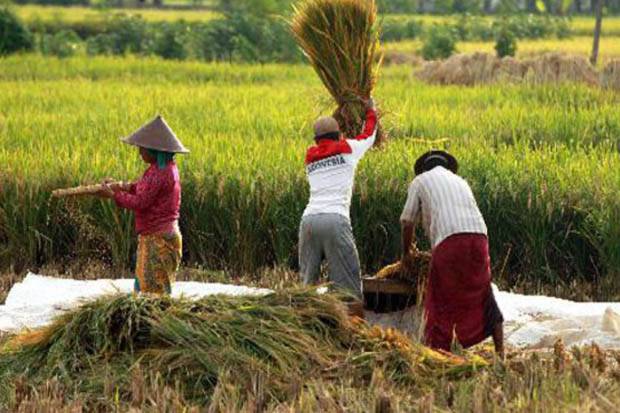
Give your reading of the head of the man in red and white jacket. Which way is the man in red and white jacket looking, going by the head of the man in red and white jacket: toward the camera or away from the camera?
away from the camera

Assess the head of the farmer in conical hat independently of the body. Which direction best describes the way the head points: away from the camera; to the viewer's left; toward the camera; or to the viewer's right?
to the viewer's left

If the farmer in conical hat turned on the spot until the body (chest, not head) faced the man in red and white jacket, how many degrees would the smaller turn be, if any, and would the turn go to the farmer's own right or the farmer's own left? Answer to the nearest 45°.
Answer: approximately 180°

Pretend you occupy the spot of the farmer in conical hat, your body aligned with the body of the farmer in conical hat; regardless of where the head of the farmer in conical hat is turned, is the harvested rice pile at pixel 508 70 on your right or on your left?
on your right

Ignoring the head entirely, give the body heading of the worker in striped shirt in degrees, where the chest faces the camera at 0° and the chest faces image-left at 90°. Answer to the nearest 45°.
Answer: approximately 135°

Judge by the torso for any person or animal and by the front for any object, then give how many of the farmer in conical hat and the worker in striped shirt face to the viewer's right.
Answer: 0

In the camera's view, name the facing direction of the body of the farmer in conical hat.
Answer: to the viewer's left

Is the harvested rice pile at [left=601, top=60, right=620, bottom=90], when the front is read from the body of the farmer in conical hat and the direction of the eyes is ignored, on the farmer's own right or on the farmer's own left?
on the farmer's own right

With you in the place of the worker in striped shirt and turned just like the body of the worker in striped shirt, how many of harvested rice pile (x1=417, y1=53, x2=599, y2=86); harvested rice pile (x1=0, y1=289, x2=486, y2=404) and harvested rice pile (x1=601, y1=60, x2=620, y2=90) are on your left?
1
